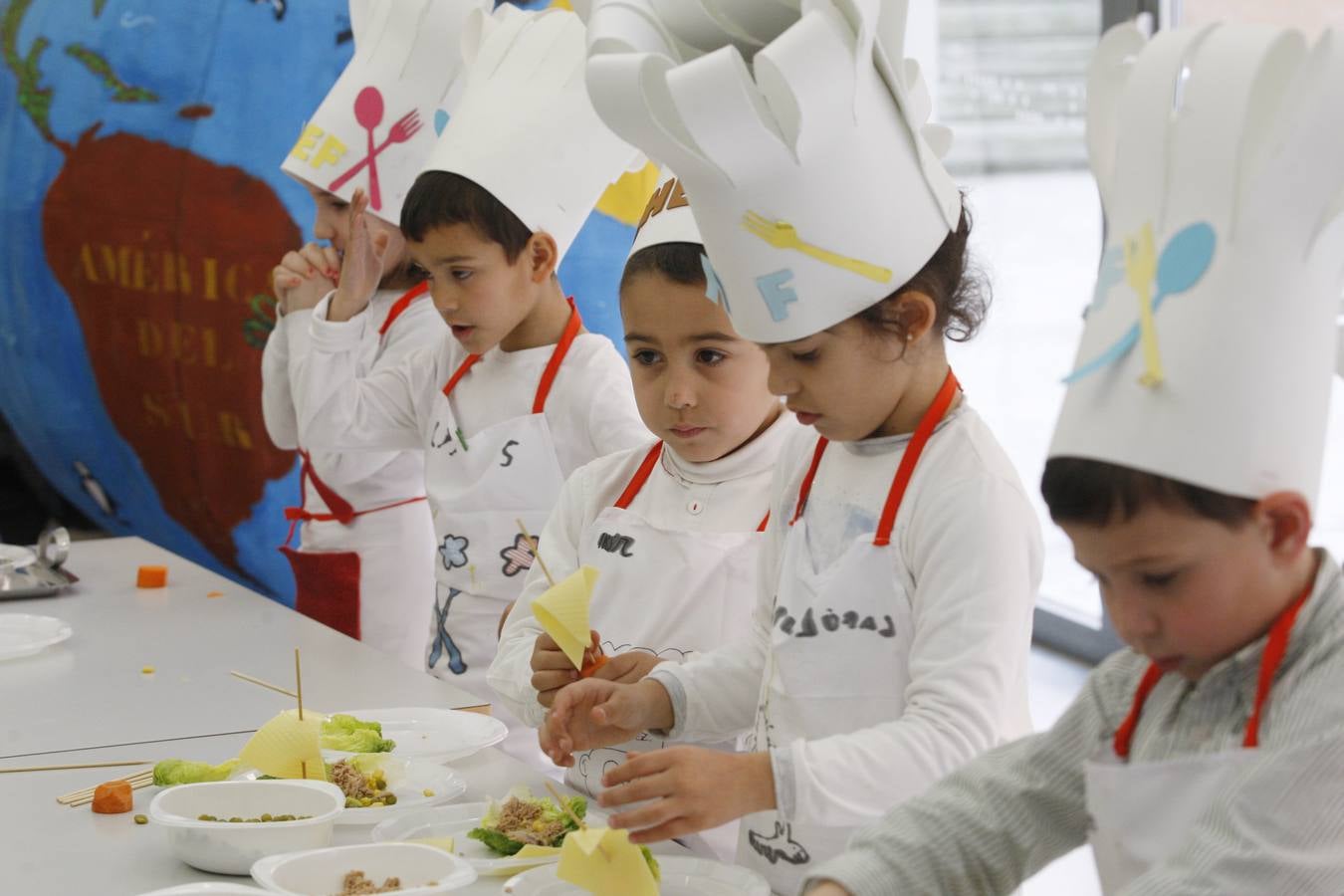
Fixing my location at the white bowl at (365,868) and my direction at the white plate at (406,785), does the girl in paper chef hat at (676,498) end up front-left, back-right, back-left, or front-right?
front-right

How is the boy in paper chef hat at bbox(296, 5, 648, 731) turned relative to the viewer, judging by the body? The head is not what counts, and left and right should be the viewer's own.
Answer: facing the viewer and to the left of the viewer

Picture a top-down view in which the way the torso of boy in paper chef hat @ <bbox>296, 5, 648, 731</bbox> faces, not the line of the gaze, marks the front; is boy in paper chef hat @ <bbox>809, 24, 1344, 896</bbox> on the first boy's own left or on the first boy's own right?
on the first boy's own left

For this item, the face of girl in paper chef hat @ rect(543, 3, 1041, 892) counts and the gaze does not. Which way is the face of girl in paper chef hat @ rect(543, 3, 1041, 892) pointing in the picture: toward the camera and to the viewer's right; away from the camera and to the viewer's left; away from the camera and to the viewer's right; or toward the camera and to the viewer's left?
toward the camera and to the viewer's left

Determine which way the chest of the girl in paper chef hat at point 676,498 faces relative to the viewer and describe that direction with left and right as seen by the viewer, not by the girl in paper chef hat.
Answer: facing the viewer

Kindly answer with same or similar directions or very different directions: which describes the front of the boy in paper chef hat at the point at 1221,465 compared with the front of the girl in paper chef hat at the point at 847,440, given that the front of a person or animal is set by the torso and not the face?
same or similar directions

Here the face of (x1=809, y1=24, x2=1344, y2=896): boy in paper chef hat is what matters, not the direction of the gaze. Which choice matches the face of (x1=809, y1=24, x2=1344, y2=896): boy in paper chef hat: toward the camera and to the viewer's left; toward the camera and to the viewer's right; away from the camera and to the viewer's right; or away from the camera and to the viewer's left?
toward the camera and to the viewer's left

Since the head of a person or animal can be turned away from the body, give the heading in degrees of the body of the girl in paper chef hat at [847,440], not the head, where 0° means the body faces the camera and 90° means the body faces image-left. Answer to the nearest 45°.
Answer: approximately 45°

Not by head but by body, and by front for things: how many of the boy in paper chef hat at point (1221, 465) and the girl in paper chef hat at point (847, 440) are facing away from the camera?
0
